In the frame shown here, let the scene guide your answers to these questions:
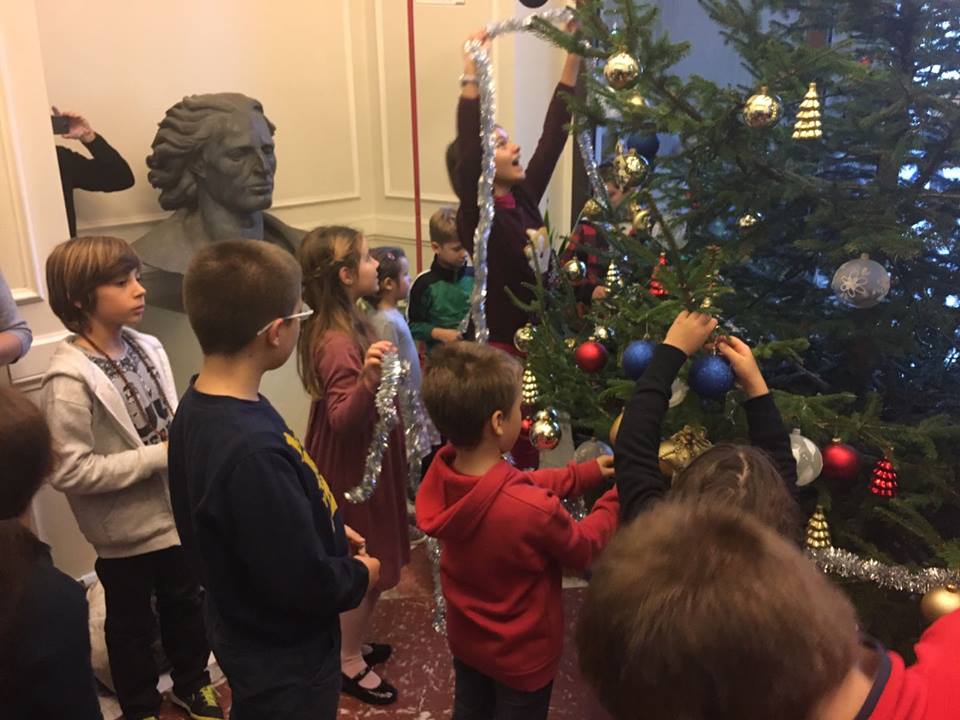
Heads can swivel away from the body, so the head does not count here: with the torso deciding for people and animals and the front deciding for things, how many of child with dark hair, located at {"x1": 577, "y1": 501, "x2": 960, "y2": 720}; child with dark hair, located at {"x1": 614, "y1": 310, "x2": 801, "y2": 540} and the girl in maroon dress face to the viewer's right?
1

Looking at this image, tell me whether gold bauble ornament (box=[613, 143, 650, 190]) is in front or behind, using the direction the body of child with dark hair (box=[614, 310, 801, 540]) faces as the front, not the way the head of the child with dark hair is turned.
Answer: in front

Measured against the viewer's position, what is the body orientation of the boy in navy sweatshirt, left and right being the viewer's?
facing away from the viewer and to the right of the viewer

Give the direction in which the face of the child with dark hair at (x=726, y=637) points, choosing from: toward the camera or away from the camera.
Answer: away from the camera

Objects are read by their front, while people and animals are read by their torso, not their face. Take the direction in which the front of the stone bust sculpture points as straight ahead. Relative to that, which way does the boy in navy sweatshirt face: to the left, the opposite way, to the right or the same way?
to the left

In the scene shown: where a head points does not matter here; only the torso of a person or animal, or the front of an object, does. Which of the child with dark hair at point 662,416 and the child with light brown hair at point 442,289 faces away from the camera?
the child with dark hair at point 662,416

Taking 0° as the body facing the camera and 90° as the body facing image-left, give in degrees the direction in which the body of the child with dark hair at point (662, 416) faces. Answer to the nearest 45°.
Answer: approximately 180°

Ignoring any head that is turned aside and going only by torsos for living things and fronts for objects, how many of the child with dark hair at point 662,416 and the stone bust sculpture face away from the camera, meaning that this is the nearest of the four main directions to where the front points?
1

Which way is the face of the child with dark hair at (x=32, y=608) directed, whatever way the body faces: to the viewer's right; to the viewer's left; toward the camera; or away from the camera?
away from the camera

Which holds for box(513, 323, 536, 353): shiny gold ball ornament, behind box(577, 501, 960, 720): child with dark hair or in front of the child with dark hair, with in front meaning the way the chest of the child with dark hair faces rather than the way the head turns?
in front

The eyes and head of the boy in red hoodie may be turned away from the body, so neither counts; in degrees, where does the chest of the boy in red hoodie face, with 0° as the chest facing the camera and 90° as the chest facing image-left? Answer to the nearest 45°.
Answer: approximately 225°

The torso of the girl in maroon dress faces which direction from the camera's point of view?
to the viewer's right

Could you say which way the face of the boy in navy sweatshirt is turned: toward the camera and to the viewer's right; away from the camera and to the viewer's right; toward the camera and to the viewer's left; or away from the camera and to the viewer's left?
away from the camera and to the viewer's right
